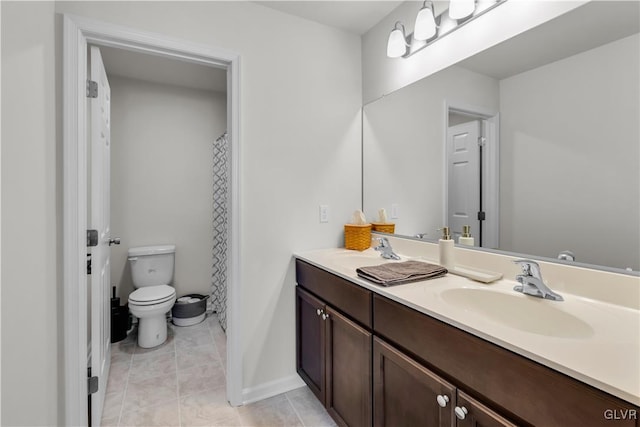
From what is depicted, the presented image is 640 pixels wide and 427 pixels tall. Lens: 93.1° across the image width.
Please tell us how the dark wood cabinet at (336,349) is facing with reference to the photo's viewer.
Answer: facing the viewer and to the left of the viewer

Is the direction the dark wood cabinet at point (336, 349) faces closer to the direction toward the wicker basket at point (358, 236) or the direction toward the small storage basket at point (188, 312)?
the small storage basket

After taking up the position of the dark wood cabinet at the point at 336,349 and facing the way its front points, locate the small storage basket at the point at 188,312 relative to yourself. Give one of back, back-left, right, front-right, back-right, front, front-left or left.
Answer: right

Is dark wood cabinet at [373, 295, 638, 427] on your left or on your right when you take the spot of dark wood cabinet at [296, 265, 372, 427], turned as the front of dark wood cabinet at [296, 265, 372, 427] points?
on your left

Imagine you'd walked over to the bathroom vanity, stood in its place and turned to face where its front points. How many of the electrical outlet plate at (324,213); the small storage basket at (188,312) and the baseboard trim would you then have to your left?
0

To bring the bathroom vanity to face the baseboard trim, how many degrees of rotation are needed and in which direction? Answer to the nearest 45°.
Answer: approximately 90° to its right

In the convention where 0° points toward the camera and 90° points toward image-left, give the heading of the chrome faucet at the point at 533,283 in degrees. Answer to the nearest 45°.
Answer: approximately 45°

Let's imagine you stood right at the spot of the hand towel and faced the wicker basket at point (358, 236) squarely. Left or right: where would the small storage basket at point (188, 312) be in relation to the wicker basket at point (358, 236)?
left
